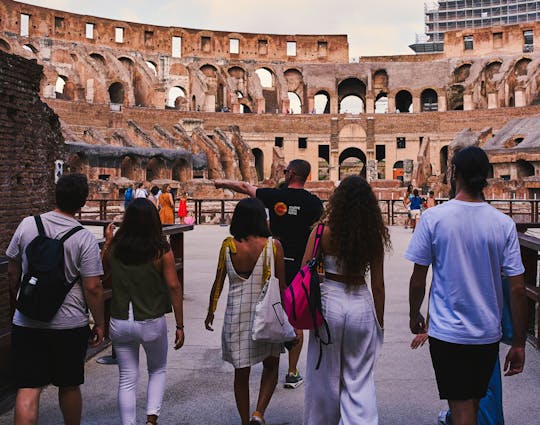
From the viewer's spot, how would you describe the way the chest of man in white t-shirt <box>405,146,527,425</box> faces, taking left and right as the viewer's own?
facing away from the viewer

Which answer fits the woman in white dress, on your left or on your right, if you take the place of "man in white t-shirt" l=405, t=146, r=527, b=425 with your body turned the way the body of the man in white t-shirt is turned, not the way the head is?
on your left

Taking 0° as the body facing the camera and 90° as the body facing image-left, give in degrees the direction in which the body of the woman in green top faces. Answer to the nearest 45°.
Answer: approximately 180°

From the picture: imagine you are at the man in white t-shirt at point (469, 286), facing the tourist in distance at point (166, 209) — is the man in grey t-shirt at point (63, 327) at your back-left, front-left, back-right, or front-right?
front-left

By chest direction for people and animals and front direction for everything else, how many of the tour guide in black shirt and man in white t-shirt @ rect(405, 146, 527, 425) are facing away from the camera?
2

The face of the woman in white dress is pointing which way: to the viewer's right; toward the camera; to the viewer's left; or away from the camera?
away from the camera

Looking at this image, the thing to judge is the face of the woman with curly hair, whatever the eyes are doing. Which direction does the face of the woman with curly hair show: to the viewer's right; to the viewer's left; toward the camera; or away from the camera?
away from the camera

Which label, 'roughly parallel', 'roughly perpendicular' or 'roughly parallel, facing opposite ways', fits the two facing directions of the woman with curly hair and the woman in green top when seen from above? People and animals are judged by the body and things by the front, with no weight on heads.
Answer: roughly parallel

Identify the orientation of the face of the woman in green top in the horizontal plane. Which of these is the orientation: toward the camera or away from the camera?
away from the camera

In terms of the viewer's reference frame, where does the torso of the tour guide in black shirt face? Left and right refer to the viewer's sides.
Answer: facing away from the viewer

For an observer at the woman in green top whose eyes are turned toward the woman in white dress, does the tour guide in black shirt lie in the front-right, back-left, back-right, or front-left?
front-left
